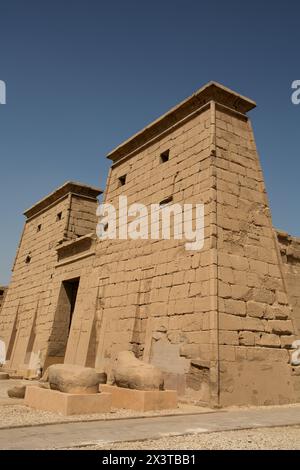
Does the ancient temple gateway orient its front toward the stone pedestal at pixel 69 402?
yes

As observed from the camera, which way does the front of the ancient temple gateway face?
facing the viewer and to the left of the viewer
